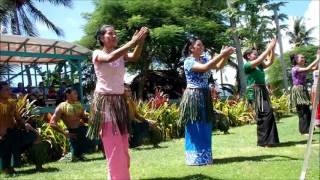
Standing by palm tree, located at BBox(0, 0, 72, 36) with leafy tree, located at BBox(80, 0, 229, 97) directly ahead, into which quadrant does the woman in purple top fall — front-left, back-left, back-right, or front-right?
front-right

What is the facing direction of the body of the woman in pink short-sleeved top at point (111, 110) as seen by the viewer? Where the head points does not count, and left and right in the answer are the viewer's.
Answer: facing the viewer and to the right of the viewer

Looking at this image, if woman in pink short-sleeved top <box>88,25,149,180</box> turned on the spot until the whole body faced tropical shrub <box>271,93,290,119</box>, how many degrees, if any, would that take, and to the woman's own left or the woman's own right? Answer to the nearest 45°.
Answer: approximately 90° to the woman's own left

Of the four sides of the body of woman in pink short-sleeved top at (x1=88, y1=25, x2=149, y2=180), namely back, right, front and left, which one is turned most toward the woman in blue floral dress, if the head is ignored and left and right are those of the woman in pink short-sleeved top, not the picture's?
left

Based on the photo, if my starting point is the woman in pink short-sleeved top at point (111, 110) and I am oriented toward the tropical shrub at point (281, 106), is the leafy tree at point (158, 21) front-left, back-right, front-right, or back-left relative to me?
front-left

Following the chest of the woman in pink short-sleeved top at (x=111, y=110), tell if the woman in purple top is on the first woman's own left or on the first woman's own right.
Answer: on the first woman's own left
